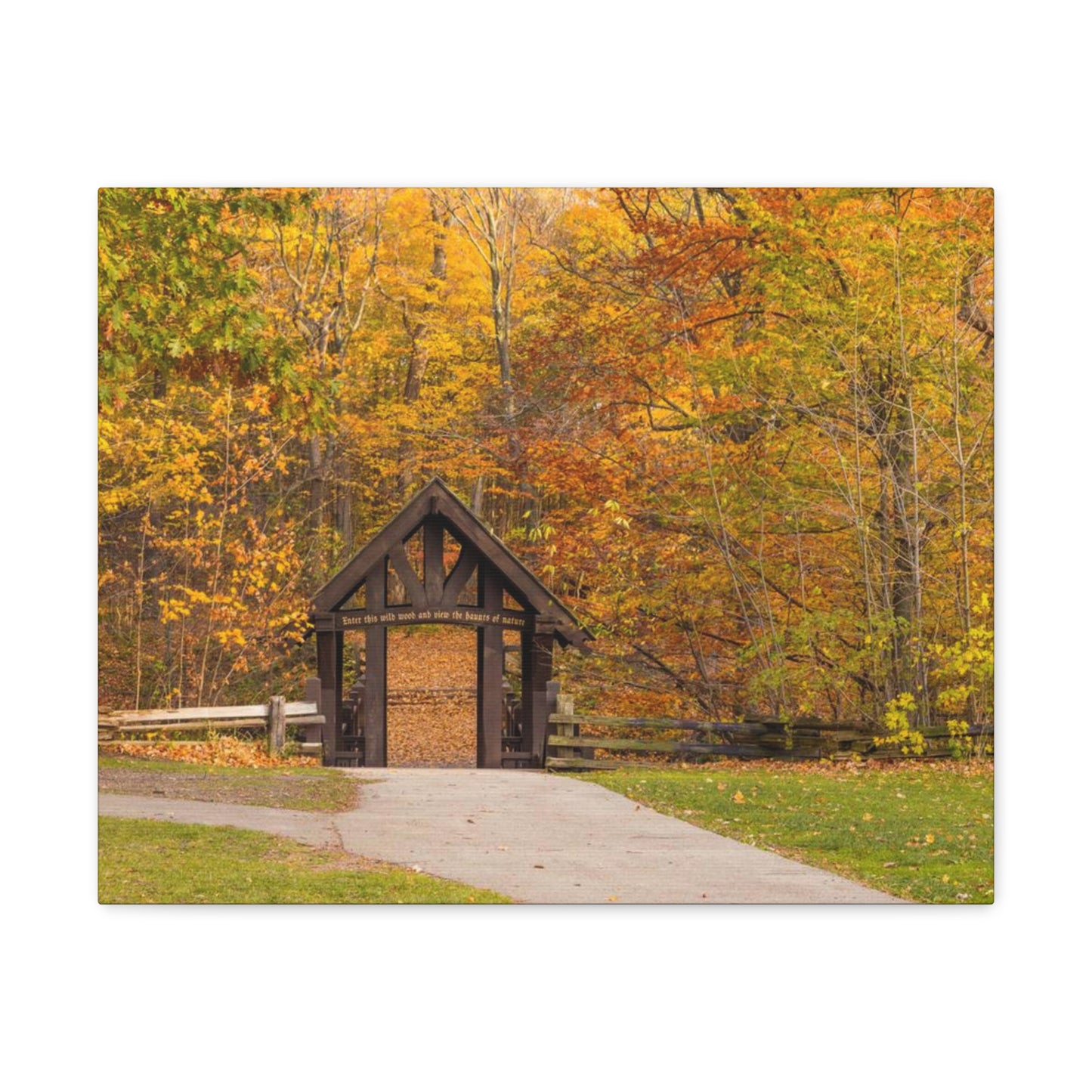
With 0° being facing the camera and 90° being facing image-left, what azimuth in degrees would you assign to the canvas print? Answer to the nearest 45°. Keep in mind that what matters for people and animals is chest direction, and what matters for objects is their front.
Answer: approximately 0°
